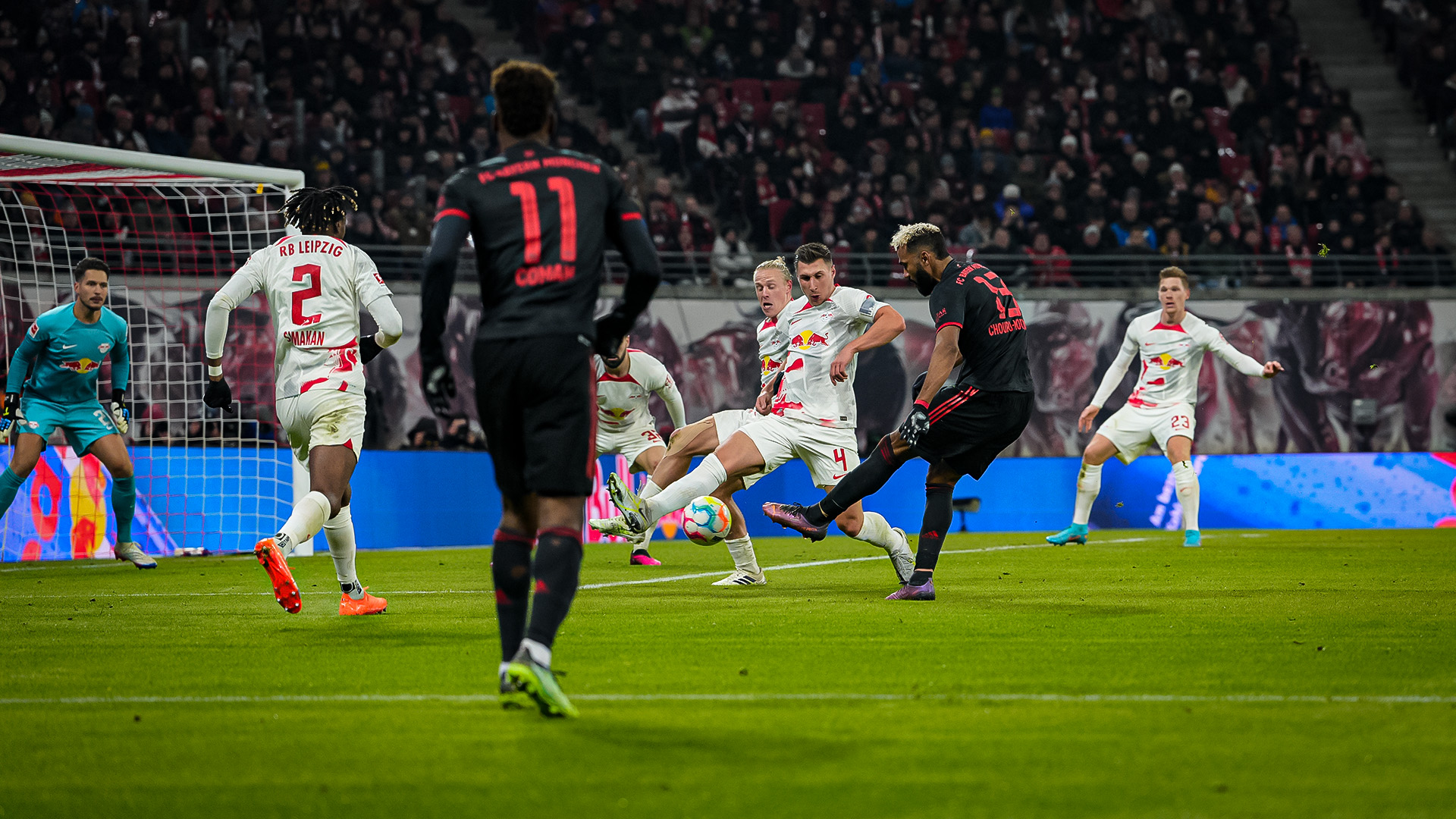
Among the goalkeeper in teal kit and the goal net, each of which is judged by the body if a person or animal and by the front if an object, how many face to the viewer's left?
0

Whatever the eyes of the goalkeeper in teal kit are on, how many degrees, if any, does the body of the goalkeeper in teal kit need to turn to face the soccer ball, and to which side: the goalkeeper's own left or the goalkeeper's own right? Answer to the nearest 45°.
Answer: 0° — they already face it

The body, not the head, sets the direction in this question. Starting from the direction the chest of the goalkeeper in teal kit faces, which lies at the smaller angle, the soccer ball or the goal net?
the soccer ball

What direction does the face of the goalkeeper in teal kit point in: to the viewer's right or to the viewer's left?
to the viewer's right

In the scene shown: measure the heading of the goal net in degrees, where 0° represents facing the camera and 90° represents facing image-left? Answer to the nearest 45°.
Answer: approximately 315°

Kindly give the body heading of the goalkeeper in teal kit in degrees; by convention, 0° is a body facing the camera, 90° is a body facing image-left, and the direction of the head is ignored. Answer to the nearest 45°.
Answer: approximately 315°
